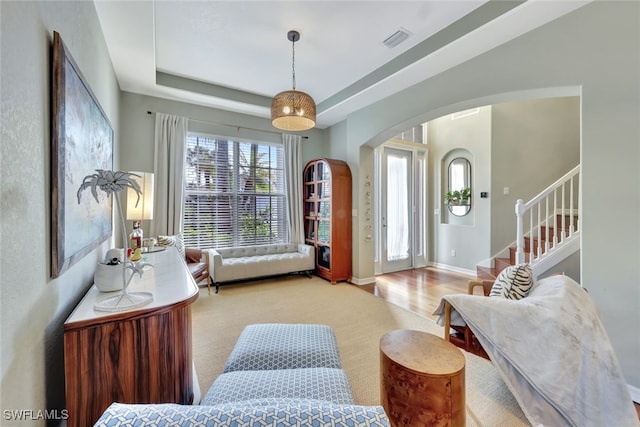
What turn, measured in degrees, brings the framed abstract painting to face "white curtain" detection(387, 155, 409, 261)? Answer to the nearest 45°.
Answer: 0° — it already faces it

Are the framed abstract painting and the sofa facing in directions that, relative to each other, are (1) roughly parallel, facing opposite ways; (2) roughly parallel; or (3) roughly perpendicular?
roughly perpendicular

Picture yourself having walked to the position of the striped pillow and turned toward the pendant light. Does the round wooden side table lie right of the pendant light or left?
left

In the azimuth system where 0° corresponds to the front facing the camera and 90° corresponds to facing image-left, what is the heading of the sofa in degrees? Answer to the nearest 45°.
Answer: approximately 315°

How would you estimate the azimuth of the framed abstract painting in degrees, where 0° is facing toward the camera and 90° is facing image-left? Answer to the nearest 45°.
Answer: approximately 270°

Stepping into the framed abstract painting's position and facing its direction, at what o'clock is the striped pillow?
The striped pillow is roughly at 1 o'clock from the framed abstract painting.

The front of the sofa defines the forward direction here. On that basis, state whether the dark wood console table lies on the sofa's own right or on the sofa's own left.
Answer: on the sofa's own right

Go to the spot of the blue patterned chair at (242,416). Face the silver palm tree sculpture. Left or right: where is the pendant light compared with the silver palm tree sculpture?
right
